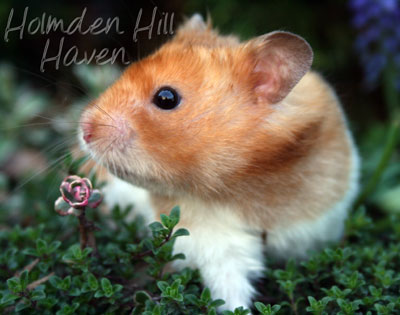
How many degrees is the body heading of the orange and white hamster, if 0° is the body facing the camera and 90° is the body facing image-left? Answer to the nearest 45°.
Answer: approximately 45°

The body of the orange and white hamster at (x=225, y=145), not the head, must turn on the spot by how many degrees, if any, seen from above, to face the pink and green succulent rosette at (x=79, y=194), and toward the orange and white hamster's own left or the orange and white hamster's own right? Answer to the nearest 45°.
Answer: approximately 45° to the orange and white hamster's own right

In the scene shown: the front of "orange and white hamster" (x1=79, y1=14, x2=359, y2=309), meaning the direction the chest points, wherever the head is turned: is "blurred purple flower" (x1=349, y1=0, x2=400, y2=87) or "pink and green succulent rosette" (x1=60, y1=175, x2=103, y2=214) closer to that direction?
the pink and green succulent rosette

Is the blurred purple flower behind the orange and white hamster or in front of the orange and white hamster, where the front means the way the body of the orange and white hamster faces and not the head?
behind

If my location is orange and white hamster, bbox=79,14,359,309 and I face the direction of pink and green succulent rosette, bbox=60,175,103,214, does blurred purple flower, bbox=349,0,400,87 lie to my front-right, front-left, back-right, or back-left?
back-right
